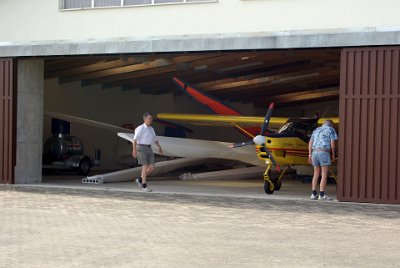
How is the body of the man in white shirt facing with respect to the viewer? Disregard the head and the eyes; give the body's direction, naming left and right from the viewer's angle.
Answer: facing the viewer and to the right of the viewer

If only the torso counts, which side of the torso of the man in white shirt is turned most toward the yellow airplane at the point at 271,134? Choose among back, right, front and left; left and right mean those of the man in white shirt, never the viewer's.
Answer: left
